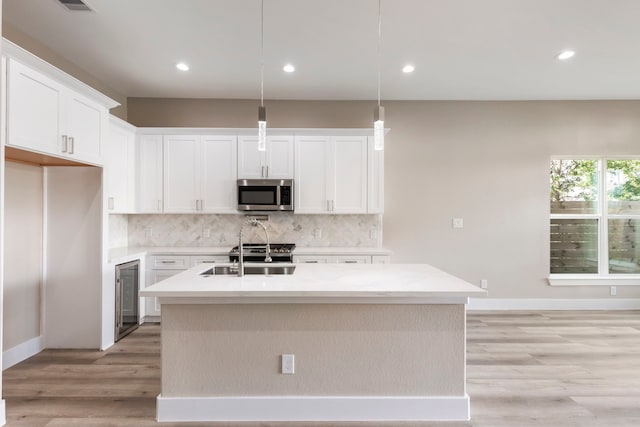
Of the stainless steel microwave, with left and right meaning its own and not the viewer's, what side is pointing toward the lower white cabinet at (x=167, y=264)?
right

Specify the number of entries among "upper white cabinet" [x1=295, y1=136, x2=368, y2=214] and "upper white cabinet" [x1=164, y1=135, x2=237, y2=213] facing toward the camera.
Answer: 2

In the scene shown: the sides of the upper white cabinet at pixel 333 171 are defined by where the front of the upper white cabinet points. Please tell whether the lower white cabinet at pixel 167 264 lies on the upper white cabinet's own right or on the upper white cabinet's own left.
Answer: on the upper white cabinet's own right

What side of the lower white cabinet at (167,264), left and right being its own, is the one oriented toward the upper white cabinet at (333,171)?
left

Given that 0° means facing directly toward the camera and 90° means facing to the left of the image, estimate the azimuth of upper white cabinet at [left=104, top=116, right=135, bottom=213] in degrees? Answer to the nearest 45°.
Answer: approximately 315°

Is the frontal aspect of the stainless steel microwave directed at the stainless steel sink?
yes

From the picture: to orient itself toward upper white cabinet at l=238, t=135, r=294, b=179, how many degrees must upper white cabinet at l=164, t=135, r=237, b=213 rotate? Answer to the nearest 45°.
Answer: approximately 90° to its left

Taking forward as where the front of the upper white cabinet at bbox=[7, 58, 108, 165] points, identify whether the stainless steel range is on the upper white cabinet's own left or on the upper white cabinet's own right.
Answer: on the upper white cabinet's own left
